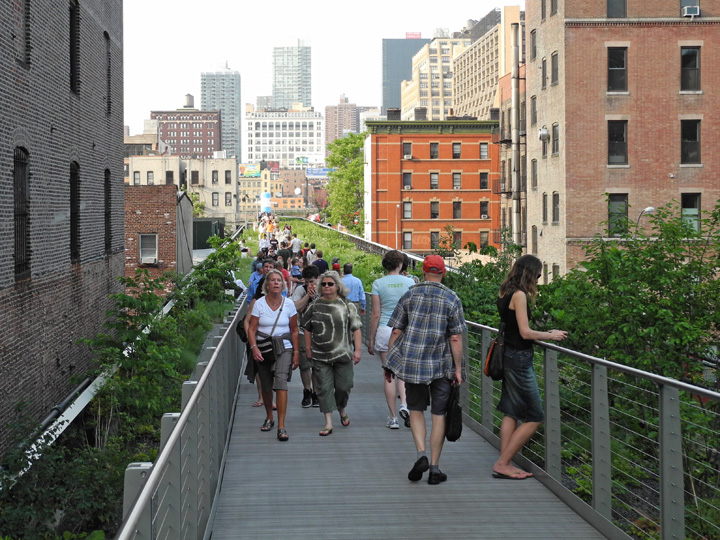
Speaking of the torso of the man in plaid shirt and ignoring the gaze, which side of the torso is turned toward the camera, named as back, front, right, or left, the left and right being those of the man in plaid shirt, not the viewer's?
back

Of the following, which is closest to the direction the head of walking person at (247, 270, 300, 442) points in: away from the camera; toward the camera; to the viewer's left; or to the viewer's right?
toward the camera

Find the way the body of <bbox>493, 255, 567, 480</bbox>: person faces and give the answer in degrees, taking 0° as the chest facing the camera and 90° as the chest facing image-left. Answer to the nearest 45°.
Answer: approximately 270°

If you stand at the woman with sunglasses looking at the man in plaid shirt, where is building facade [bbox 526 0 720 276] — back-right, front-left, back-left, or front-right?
back-left

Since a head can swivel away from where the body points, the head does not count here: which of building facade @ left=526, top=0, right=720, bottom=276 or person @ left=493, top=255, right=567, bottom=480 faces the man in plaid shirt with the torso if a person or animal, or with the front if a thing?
the building facade

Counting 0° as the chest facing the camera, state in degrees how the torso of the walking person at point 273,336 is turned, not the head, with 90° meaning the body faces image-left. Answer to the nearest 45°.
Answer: approximately 0°

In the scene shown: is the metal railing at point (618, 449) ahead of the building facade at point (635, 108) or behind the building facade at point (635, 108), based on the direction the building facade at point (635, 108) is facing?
ahead

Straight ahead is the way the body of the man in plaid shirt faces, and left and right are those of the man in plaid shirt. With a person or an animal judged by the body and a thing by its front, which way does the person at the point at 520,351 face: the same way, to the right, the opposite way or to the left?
to the right

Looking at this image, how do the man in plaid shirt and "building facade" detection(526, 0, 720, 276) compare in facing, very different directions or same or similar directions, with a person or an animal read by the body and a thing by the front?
very different directions

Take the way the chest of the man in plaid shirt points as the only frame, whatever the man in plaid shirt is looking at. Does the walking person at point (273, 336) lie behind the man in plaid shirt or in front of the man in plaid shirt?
in front

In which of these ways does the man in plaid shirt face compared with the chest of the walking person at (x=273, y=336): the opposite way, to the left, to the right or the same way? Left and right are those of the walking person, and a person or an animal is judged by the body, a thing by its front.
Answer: the opposite way

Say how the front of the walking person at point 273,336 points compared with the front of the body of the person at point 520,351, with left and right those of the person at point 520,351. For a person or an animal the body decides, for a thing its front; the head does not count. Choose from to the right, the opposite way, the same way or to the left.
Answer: to the right

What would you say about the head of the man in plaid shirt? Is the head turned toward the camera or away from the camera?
away from the camera

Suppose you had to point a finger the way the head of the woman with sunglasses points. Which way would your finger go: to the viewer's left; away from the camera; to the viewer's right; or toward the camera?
toward the camera
